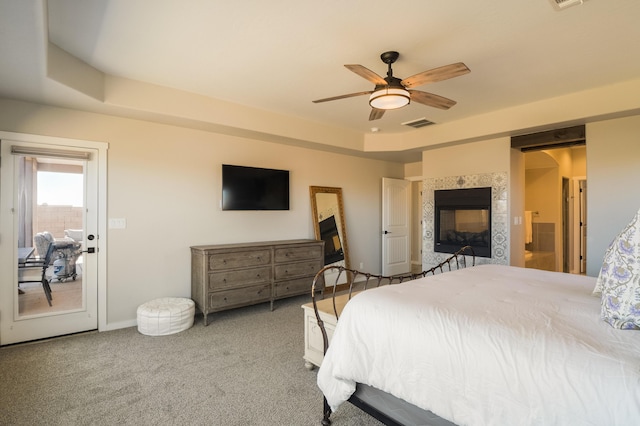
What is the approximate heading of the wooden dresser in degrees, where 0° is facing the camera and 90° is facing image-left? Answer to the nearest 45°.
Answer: approximately 315°

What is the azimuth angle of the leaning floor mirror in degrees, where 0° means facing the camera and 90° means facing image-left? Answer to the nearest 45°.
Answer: approximately 315°

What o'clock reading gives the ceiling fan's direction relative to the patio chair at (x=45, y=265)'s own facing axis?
The ceiling fan is roughly at 8 o'clock from the patio chair.

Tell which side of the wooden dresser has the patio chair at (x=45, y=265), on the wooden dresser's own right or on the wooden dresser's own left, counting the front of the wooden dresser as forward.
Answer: on the wooden dresser's own right

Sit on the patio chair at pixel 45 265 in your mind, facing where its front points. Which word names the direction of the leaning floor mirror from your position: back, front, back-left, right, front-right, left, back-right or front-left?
back

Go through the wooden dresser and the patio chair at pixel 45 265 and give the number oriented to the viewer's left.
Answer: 1

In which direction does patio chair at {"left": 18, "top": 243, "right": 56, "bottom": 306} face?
to the viewer's left

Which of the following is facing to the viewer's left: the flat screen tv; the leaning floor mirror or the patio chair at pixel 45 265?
the patio chair

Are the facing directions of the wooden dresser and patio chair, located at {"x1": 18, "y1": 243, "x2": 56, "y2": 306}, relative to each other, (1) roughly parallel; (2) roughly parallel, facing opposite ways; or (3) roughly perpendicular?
roughly perpendicular
